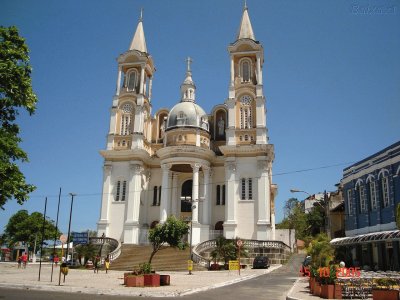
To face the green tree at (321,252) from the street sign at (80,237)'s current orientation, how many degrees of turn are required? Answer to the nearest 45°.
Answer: approximately 45° to its left

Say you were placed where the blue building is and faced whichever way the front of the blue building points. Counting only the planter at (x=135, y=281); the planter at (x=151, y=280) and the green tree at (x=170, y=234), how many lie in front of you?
3

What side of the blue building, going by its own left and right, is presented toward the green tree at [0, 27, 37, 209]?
front

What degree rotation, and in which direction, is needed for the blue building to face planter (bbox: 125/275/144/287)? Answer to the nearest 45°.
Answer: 0° — it already faces it

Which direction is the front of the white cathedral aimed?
toward the camera

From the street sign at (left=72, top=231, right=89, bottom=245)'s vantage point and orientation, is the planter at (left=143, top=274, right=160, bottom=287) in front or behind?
in front

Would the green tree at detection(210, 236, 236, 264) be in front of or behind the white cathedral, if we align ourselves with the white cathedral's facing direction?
in front

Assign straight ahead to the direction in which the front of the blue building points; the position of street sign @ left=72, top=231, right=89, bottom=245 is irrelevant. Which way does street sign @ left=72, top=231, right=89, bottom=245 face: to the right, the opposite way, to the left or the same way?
to the left

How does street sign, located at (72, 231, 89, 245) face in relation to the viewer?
toward the camera

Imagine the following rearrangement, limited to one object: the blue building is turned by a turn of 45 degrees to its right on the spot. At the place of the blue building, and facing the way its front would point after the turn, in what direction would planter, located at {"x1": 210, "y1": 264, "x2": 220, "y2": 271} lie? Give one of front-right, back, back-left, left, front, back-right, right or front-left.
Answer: front

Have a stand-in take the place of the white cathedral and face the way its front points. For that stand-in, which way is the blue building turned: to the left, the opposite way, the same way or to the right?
to the right

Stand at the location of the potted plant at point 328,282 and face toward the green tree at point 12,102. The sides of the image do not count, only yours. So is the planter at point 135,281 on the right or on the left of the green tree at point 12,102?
right

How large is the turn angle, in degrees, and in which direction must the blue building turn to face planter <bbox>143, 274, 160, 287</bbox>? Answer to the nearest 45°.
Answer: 0° — it already faces it

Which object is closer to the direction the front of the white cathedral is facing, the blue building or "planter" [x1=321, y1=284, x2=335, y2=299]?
the planter

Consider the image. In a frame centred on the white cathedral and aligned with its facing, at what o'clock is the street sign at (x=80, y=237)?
The street sign is roughly at 2 o'clock from the white cathedral.

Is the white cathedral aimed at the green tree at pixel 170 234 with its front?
yes

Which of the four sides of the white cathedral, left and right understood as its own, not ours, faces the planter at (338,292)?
front
